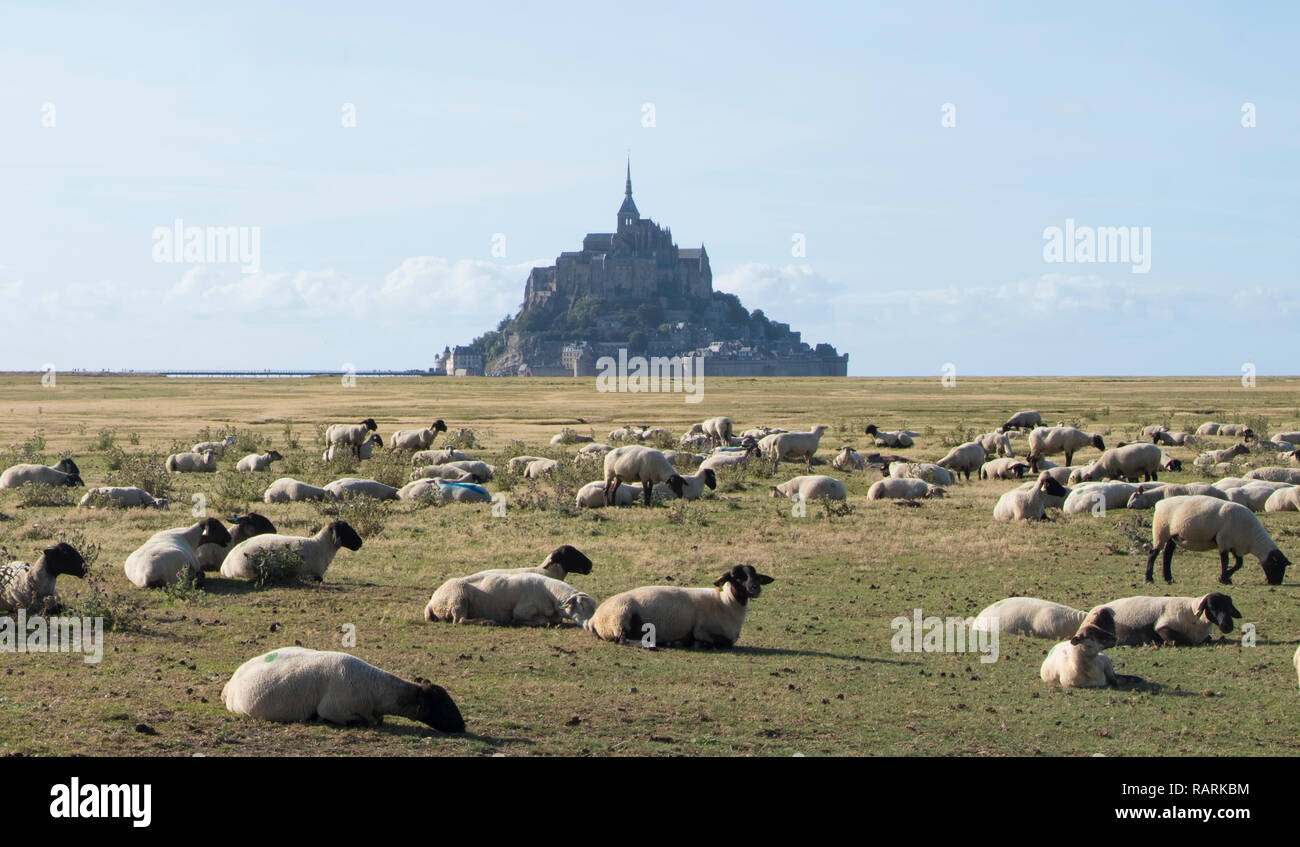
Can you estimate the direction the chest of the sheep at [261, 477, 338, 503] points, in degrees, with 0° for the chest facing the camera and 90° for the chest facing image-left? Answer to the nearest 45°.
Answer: approximately 270°

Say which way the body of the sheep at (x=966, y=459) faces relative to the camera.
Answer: to the viewer's left

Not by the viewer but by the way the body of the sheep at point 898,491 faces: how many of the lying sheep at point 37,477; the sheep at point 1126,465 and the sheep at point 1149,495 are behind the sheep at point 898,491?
1

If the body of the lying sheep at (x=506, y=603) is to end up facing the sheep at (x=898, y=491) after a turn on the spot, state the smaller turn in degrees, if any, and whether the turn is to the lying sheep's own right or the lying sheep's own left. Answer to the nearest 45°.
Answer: approximately 45° to the lying sheep's own left

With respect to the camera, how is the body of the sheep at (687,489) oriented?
to the viewer's right

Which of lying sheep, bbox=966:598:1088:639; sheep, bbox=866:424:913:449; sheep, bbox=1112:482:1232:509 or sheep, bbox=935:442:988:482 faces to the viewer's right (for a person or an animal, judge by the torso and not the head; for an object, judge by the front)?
the lying sheep

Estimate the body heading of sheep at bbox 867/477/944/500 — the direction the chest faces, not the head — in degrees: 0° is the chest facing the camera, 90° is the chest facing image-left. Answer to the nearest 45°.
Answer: approximately 270°

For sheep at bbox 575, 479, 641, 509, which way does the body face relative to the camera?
to the viewer's right

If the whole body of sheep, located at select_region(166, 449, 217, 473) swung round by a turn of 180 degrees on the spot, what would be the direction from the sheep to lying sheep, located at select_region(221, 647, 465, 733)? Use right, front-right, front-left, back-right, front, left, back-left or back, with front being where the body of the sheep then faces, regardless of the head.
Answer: left

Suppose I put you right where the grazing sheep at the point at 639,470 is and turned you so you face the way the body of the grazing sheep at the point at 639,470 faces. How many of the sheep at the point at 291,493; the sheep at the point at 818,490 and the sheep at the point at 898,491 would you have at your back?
1

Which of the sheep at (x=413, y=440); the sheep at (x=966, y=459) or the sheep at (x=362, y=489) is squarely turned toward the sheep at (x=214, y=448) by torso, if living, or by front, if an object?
the sheep at (x=966, y=459)

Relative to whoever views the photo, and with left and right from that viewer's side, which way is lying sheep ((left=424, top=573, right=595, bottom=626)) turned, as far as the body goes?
facing to the right of the viewer

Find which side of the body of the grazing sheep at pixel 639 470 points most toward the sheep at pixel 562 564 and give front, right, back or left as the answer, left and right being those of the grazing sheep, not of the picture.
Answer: right

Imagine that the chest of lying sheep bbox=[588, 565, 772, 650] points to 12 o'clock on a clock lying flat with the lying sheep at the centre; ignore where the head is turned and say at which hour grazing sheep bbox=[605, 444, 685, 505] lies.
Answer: The grazing sheep is roughly at 9 o'clock from the lying sheep.
